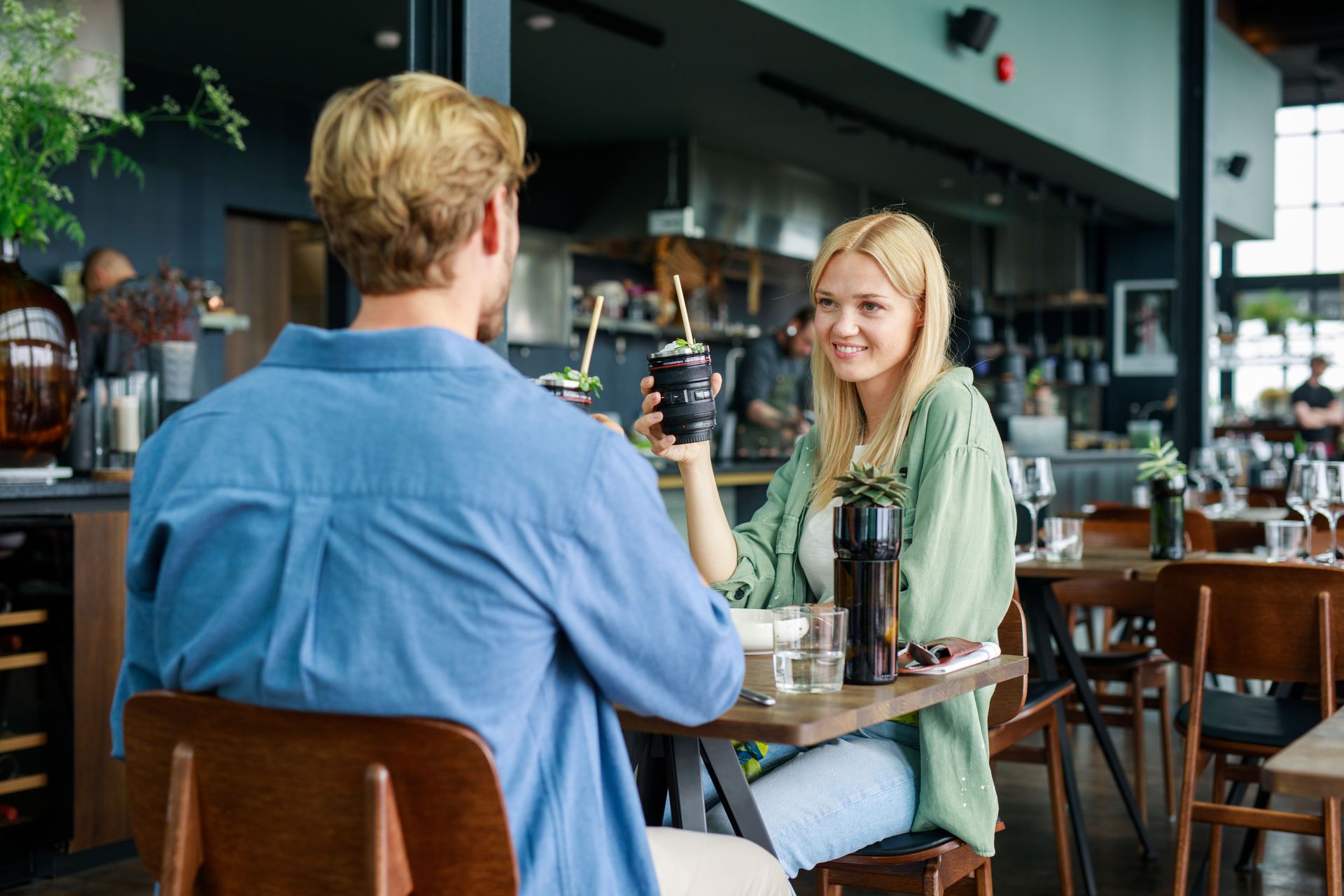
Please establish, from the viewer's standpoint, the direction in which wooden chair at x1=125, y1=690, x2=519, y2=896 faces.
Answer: facing away from the viewer and to the right of the viewer

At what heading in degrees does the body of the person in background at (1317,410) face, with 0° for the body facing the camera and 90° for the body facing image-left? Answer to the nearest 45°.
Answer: approximately 0°

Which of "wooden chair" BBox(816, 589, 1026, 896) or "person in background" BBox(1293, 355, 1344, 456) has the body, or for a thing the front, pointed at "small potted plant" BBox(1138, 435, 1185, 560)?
the person in background

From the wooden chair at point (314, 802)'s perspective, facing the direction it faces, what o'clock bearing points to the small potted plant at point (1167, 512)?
The small potted plant is roughly at 12 o'clock from the wooden chair.

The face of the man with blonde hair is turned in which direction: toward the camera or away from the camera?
away from the camera

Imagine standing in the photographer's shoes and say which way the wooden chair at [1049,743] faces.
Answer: facing away from the viewer and to the right of the viewer

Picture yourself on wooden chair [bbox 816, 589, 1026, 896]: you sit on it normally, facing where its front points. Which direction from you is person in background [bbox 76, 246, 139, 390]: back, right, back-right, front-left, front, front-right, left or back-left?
right

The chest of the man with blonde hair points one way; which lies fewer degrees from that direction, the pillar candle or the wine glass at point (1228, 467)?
the wine glass

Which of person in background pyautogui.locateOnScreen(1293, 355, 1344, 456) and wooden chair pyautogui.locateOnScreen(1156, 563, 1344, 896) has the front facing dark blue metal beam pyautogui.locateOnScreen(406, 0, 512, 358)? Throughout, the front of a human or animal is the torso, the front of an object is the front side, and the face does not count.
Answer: the person in background
